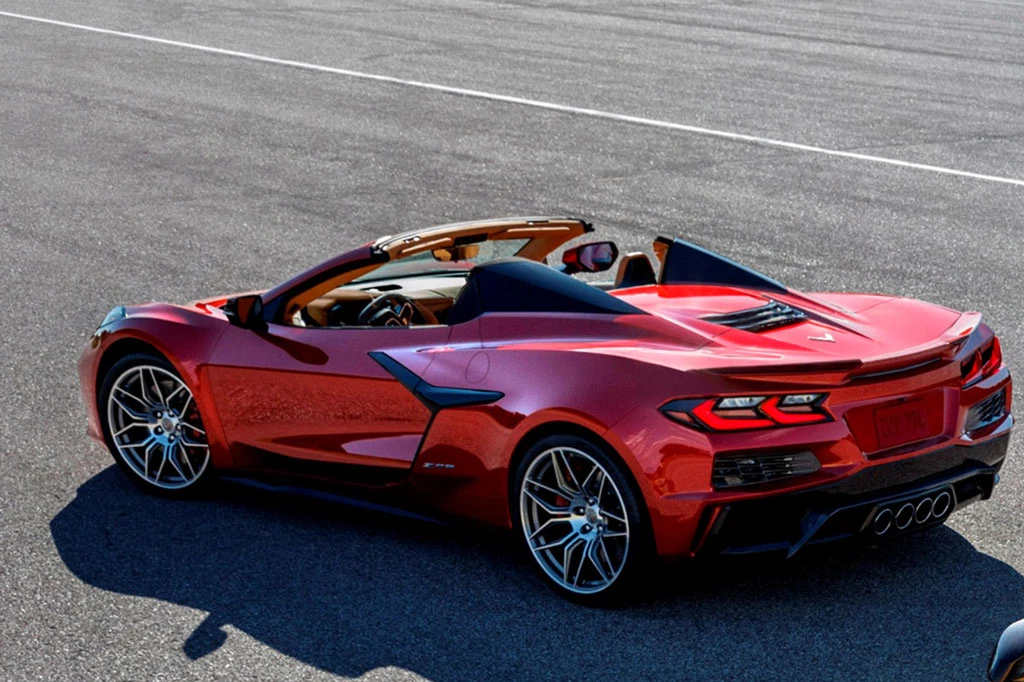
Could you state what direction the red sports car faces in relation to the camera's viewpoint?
facing away from the viewer and to the left of the viewer
